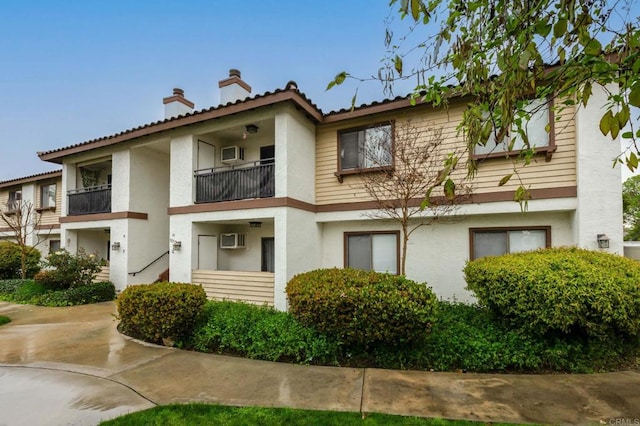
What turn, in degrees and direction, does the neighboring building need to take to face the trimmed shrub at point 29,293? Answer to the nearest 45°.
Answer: approximately 45° to its left

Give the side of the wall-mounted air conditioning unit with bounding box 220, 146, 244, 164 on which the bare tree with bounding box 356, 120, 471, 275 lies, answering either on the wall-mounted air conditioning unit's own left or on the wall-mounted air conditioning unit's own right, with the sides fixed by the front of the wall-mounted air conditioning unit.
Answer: on the wall-mounted air conditioning unit's own left

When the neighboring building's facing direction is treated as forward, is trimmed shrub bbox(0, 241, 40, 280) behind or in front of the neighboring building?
in front

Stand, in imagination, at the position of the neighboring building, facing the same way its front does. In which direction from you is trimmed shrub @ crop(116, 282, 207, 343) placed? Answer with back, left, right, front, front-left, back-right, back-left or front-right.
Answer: front-left

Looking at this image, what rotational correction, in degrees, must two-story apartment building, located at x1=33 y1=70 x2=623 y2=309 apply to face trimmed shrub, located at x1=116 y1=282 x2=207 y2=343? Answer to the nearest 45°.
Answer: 0° — it already faces it

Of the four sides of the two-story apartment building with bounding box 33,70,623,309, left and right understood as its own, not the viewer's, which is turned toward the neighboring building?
right

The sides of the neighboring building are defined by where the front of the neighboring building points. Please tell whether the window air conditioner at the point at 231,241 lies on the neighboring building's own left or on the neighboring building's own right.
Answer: on the neighboring building's own left

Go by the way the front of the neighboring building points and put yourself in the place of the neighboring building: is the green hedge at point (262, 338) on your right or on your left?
on your left

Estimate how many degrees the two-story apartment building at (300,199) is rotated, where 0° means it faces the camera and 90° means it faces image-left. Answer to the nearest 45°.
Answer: approximately 45°

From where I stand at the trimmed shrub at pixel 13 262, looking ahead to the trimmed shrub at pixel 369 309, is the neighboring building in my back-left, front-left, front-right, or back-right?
back-left

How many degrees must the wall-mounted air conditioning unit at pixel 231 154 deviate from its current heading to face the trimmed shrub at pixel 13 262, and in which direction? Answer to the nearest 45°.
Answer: approximately 90° to its right
